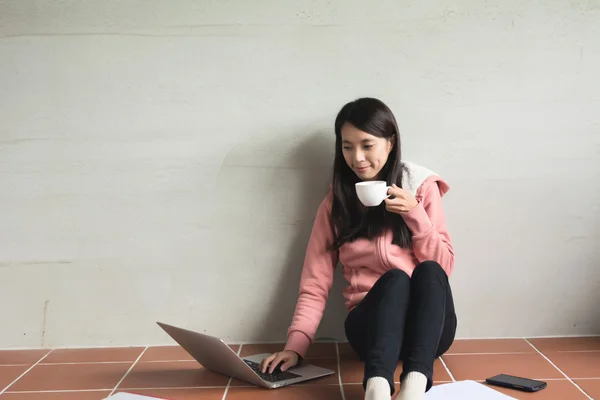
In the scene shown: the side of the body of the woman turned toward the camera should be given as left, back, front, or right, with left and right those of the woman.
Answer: front

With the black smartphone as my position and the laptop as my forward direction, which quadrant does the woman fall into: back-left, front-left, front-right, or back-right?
front-right

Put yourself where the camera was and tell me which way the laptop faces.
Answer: facing away from the viewer and to the right of the viewer

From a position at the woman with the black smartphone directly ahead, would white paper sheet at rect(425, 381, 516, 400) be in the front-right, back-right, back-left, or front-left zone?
front-right

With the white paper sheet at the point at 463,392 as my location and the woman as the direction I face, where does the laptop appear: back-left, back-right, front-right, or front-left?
front-left

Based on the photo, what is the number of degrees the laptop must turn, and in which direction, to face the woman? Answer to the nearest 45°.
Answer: approximately 45° to its right

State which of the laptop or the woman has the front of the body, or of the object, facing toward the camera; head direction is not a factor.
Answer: the woman

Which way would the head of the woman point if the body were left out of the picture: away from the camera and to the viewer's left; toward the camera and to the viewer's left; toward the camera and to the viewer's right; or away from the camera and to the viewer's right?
toward the camera and to the viewer's left

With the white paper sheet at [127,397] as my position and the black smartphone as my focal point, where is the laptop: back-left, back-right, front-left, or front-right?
front-left

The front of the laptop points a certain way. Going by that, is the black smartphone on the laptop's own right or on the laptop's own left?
on the laptop's own right

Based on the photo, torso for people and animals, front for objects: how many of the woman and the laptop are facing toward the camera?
1

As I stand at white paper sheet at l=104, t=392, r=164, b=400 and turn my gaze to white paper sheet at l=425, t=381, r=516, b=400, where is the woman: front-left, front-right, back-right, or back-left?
front-left

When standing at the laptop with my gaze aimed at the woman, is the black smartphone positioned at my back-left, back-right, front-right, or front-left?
front-right
